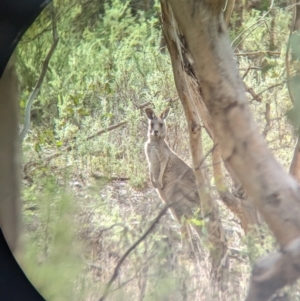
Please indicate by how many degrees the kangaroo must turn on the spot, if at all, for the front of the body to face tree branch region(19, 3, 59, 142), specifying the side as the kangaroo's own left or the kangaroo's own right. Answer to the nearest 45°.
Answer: approximately 45° to the kangaroo's own right

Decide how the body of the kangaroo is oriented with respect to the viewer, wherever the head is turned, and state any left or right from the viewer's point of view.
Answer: facing the viewer and to the left of the viewer
